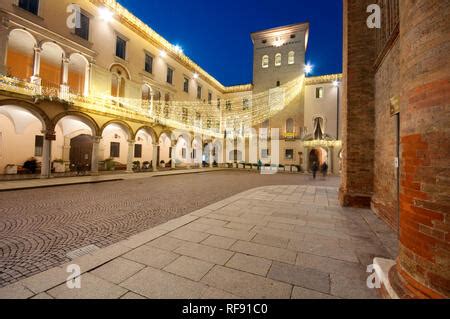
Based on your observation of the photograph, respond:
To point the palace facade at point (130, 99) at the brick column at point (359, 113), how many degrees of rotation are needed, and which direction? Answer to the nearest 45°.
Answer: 0° — it already faces it

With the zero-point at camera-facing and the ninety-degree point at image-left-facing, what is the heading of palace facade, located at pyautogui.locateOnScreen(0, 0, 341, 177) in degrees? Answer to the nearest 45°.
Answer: approximately 315°

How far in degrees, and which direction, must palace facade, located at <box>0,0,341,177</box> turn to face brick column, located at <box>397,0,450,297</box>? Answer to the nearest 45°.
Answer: approximately 45° to its right

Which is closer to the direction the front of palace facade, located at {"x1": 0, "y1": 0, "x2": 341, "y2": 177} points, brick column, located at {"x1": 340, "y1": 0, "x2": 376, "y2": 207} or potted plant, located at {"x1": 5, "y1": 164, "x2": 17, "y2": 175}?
the brick column
